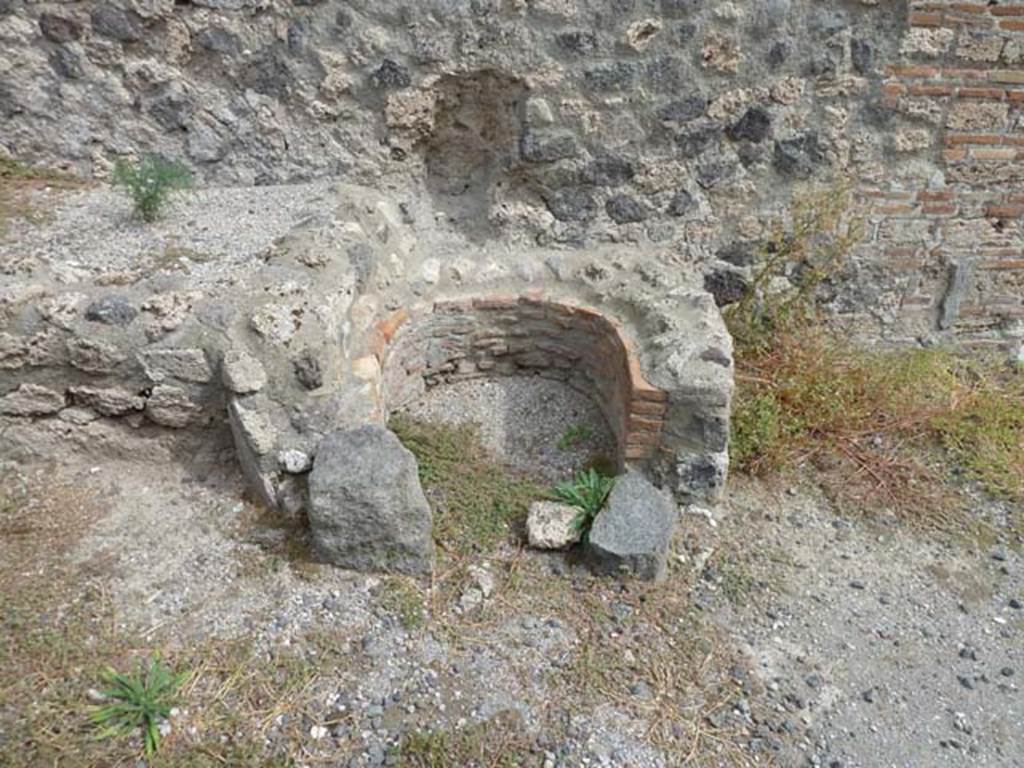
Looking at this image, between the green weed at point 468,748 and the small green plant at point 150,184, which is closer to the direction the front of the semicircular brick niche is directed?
the green weed

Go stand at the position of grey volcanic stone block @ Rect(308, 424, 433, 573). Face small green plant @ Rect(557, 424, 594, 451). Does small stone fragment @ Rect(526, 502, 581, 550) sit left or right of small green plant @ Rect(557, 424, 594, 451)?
right

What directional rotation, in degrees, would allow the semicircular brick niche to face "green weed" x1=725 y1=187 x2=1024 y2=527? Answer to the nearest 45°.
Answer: approximately 90° to its left

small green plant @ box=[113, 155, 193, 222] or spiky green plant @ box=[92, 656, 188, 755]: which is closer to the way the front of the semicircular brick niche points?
the spiky green plant

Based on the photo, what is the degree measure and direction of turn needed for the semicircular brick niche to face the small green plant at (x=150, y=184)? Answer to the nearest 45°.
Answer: approximately 90° to its right

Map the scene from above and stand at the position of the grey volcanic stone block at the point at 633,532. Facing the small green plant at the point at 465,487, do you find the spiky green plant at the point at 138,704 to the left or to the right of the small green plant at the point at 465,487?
left

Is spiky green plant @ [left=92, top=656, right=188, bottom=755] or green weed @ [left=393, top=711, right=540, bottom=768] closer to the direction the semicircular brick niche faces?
the green weed

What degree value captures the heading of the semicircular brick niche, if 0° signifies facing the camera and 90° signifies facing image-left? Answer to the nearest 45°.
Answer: approximately 0°

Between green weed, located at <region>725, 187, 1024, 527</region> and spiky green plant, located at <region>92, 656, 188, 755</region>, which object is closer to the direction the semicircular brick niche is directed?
the spiky green plant

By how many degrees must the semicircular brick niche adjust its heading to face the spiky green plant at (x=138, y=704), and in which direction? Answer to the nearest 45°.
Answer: approximately 45° to its right
